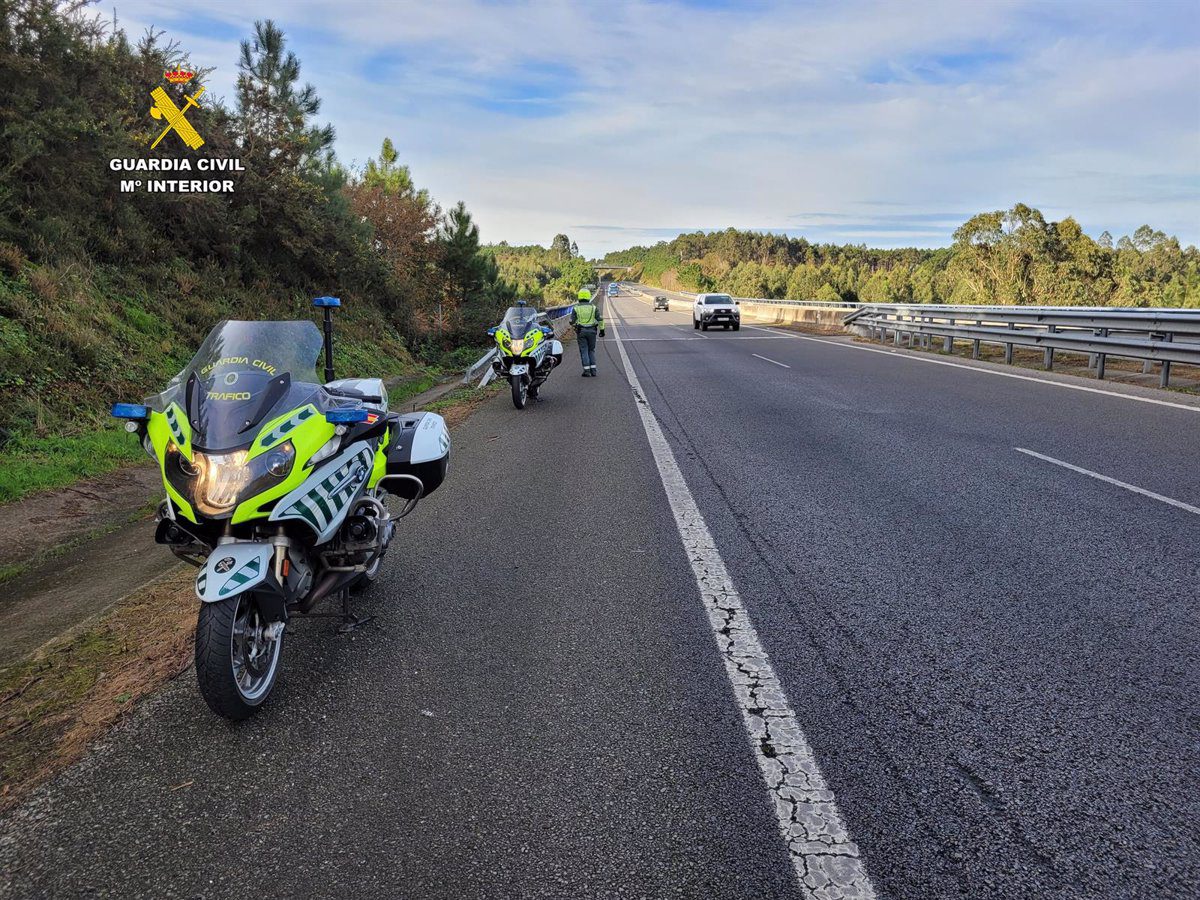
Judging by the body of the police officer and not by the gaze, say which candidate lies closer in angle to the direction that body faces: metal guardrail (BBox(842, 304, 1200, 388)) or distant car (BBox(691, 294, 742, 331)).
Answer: the distant car

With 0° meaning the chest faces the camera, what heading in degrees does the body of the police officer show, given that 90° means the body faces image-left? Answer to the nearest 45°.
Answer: approximately 180°

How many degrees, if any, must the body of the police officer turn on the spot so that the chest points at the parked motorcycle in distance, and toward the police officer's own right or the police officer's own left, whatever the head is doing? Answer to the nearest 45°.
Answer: approximately 180°

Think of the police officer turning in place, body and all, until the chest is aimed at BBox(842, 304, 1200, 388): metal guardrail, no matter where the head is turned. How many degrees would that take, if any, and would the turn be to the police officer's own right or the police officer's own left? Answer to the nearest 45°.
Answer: approximately 90° to the police officer's own right

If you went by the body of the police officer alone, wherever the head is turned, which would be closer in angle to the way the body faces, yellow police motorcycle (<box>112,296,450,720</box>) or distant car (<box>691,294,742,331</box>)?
the distant car

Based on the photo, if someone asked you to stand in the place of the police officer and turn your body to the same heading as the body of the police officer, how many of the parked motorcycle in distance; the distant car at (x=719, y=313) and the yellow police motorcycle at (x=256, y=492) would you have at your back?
2

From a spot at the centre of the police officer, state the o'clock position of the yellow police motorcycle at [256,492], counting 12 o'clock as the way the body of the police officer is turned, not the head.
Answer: The yellow police motorcycle is roughly at 6 o'clock from the police officer.
